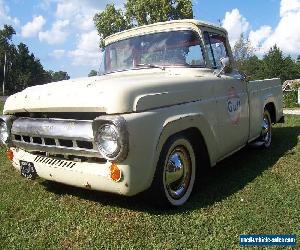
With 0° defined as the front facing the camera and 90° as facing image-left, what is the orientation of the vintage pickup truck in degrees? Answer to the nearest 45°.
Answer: approximately 45°

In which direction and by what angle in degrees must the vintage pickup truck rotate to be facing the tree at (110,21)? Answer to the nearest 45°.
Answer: approximately 135° to its right

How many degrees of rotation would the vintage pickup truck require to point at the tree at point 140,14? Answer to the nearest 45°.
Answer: approximately 135° to its right
